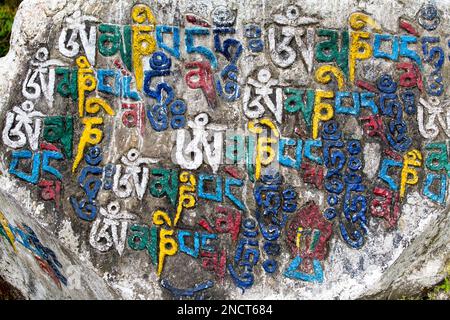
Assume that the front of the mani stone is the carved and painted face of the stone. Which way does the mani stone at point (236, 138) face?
toward the camera
